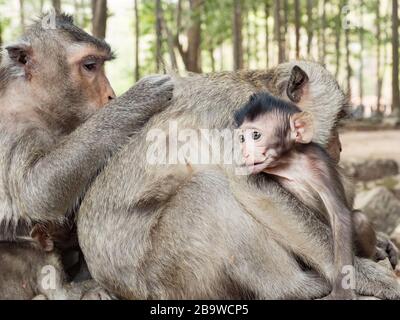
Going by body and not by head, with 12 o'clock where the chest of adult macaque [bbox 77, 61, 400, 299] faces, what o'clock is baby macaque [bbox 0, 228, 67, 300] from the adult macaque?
The baby macaque is roughly at 7 o'clock from the adult macaque.

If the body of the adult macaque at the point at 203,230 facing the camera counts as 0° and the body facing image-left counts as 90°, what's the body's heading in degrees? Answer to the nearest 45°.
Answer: approximately 270°

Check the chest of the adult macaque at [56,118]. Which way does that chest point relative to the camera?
to the viewer's right
